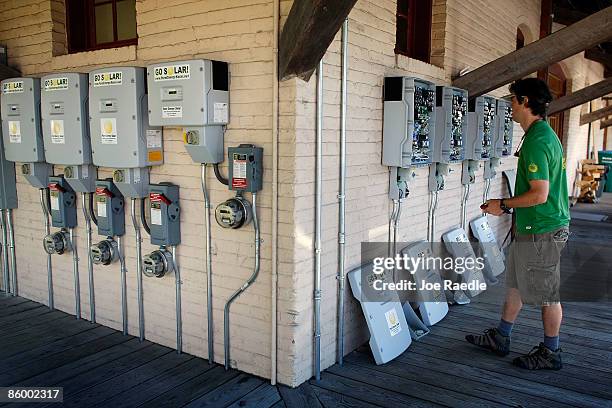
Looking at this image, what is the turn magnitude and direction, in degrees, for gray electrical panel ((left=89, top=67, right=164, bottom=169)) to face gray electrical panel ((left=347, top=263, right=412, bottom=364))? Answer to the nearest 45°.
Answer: approximately 135° to its left

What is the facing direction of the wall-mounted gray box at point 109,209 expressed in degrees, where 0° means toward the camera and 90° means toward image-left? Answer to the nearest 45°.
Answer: approximately 45°

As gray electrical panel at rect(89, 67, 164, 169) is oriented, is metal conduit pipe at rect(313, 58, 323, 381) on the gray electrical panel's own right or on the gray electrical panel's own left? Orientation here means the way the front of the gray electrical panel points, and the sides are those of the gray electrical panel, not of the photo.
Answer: on the gray electrical panel's own left

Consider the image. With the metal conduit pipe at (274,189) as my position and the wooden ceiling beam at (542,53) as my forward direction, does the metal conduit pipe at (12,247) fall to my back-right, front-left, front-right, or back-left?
back-left

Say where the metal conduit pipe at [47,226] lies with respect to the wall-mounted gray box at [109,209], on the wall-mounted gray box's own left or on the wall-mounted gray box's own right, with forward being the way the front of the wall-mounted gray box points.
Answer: on the wall-mounted gray box's own right

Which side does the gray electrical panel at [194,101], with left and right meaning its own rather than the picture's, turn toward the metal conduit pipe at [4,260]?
right

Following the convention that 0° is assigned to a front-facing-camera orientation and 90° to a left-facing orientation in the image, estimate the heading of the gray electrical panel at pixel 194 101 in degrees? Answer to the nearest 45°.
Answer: approximately 45°
